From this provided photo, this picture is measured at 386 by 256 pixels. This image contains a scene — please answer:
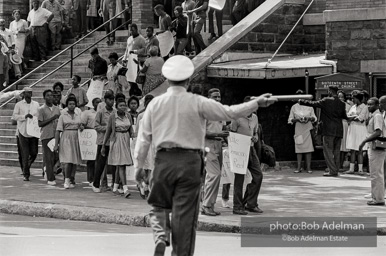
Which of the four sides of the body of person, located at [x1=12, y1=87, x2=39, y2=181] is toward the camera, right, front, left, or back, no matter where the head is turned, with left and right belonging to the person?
front

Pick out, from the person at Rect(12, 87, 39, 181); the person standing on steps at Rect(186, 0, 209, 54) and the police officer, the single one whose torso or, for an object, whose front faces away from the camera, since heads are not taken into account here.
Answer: the police officer

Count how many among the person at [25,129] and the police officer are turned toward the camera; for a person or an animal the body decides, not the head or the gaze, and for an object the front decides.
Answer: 1

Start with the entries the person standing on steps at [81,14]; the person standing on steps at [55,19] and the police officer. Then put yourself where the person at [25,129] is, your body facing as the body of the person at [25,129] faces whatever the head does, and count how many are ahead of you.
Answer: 1

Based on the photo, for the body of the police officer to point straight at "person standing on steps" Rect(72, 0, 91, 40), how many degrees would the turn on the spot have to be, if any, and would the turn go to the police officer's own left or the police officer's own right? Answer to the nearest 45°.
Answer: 0° — they already face them

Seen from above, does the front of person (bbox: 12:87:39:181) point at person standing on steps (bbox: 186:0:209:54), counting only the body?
no

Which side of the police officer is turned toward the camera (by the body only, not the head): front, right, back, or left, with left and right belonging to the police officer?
back

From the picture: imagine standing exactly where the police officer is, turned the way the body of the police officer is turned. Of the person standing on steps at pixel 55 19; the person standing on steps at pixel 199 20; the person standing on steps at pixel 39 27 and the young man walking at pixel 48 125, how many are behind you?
0

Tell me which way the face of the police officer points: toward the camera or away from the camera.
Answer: away from the camera

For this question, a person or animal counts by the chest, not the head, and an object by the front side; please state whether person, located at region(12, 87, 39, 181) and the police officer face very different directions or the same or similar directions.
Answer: very different directions

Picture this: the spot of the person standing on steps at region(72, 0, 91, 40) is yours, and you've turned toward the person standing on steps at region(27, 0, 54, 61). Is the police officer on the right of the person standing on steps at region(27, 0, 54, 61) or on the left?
left

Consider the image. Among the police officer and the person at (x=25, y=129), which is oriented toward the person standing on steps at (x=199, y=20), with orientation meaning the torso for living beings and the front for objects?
the police officer
